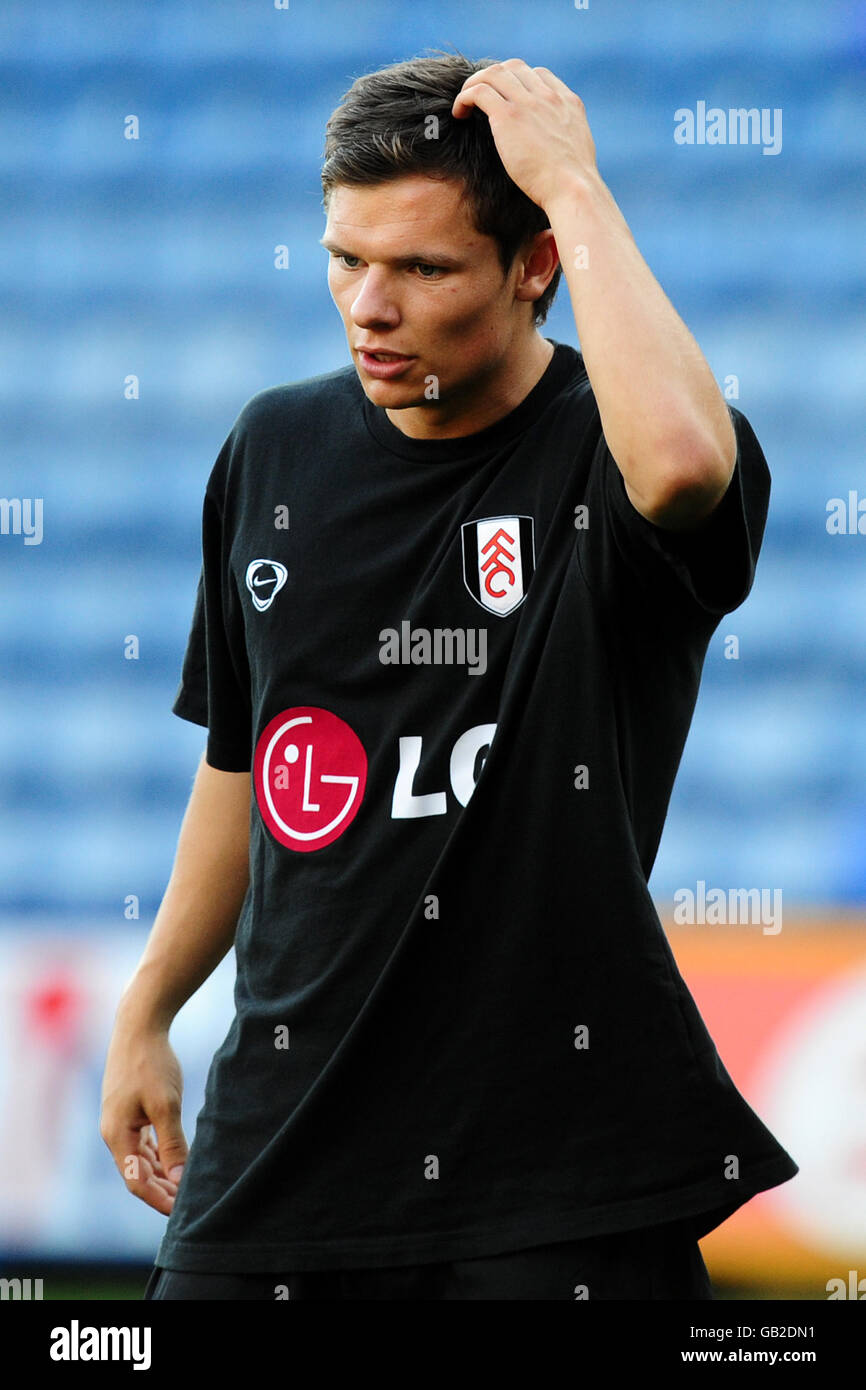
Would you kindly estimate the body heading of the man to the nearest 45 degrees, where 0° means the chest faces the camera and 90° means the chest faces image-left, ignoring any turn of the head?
approximately 45°
